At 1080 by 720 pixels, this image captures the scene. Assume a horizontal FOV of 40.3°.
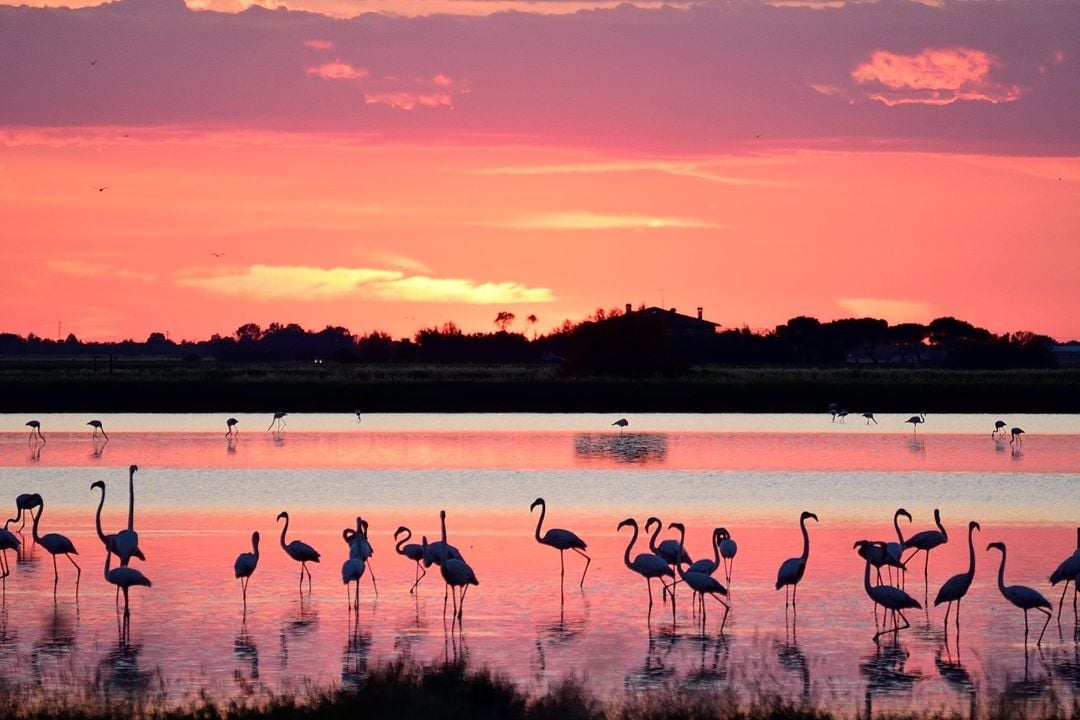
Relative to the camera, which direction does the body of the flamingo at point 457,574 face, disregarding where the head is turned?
to the viewer's left

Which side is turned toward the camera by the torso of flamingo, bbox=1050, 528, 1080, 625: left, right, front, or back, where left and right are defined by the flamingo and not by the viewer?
right
